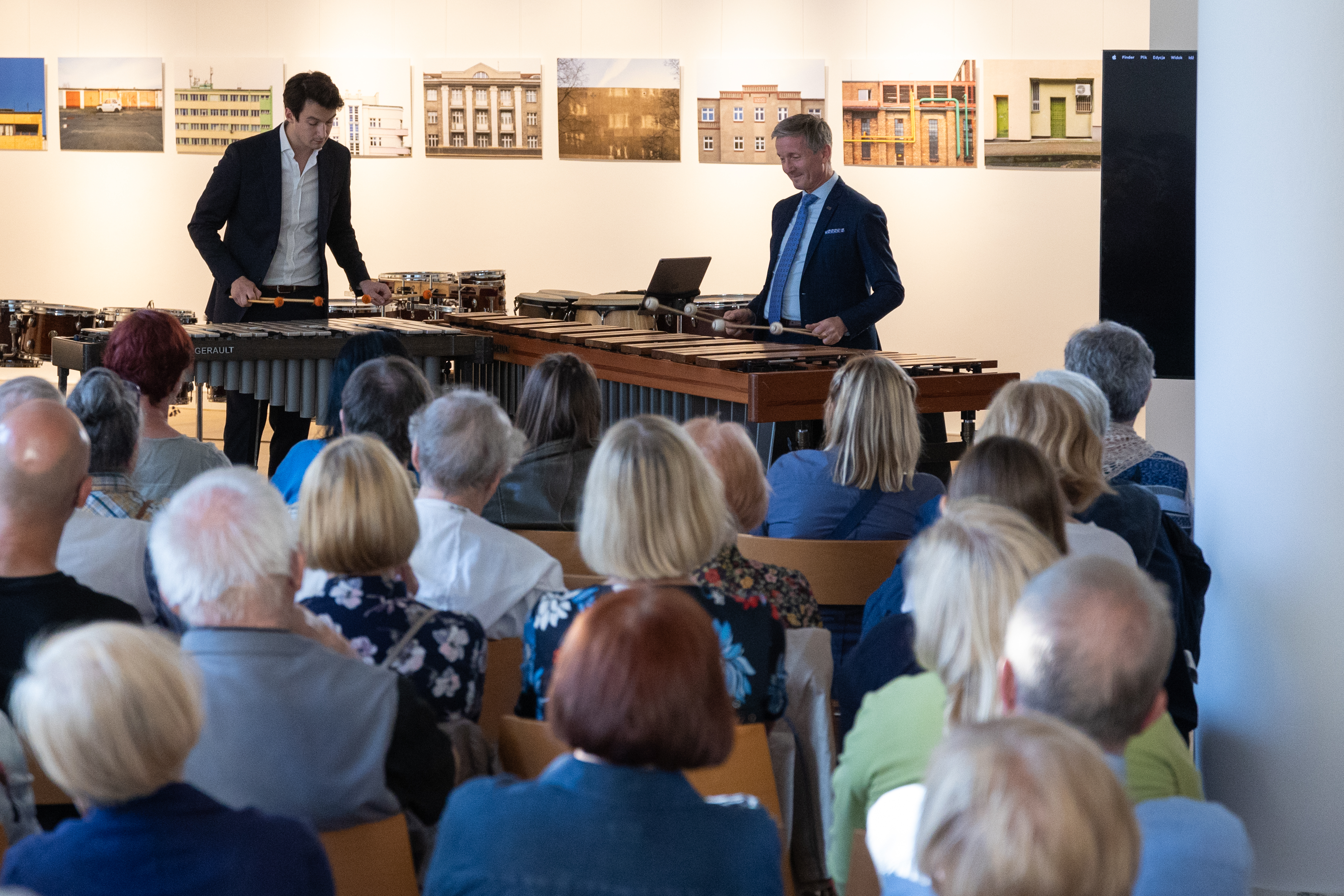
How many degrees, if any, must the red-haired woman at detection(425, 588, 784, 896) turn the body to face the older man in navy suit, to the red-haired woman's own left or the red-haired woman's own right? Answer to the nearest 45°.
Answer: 0° — they already face them

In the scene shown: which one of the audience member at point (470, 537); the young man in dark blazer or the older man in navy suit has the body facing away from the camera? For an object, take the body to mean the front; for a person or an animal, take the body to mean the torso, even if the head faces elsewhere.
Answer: the audience member

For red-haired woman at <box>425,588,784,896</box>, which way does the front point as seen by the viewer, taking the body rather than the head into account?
away from the camera

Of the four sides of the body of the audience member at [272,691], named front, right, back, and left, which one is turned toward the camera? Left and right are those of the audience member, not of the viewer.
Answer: back

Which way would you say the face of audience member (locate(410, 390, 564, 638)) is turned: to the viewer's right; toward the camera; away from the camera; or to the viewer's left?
away from the camera

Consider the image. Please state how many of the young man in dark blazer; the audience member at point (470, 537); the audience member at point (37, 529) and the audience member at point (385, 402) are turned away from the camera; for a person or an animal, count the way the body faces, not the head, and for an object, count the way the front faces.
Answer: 3

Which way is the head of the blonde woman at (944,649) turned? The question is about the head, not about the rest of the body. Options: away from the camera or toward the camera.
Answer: away from the camera

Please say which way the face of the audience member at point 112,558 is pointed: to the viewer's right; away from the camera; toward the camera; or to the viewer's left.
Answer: away from the camera

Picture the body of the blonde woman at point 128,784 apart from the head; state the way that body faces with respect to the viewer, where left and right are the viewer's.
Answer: facing away from the viewer

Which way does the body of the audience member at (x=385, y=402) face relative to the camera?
away from the camera

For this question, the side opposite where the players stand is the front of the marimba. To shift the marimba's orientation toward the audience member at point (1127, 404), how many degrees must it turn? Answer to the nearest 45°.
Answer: approximately 90° to its left

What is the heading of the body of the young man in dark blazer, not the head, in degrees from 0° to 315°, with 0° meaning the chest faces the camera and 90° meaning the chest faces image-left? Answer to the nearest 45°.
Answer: approximately 315°

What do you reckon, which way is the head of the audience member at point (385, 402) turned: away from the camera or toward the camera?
away from the camera

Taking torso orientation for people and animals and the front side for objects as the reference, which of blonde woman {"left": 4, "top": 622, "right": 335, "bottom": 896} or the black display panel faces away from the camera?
the blonde woman

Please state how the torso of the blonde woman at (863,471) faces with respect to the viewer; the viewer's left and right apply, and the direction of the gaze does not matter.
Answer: facing away from the viewer

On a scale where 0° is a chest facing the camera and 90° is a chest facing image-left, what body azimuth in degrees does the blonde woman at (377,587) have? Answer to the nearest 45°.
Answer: approximately 180°

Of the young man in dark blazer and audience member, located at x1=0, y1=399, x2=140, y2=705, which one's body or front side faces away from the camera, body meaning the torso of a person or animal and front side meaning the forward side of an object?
the audience member
